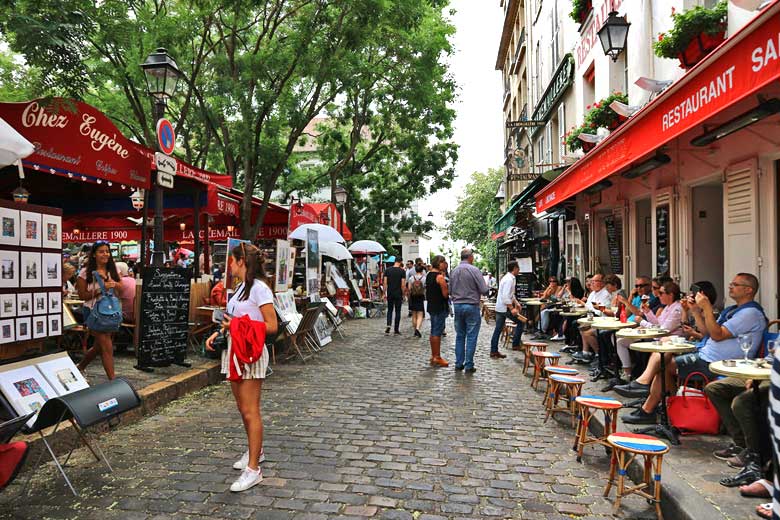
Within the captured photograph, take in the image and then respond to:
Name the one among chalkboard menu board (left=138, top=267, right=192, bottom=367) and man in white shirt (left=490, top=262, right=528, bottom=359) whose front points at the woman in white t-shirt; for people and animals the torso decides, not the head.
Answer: the chalkboard menu board

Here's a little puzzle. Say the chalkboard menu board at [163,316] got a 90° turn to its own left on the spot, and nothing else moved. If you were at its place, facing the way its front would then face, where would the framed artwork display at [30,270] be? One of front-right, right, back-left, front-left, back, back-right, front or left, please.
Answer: back-right

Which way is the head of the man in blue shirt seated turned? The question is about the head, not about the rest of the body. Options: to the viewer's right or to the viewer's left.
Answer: to the viewer's left

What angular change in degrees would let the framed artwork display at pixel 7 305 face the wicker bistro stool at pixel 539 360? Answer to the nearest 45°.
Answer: approximately 90° to its left

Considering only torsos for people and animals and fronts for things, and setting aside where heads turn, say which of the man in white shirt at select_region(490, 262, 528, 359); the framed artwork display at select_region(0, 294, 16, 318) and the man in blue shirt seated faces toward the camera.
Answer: the framed artwork display

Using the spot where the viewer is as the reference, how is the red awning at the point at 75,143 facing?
facing the viewer and to the right of the viewer

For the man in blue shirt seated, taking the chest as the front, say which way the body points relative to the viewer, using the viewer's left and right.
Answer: facing to the left of the viewer

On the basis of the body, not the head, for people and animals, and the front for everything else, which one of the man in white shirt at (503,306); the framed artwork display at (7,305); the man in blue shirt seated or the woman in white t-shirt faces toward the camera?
the framed artwork display

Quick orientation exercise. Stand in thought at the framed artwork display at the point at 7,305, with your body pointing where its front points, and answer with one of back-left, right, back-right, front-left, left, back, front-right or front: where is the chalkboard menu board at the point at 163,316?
back-left
